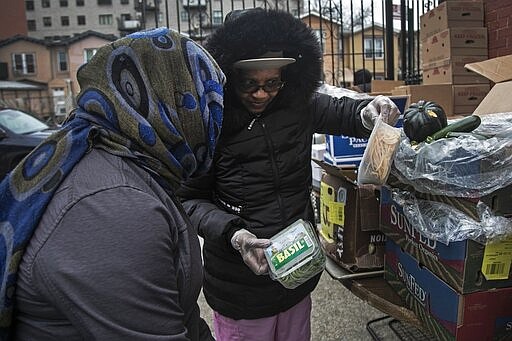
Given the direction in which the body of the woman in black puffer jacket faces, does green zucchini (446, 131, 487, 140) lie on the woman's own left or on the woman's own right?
on the woman's own left

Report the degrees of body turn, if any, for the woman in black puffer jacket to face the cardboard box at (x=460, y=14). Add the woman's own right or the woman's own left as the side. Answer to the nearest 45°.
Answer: approximately 135° to the woman's own left

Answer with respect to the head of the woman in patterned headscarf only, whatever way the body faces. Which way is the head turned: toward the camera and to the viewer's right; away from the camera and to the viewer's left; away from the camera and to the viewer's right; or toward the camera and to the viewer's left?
away from the camera and to the viewer's right

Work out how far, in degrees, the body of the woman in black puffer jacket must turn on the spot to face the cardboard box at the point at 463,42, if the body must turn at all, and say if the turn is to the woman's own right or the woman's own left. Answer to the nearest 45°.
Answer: approximately 135° to the woman's own left

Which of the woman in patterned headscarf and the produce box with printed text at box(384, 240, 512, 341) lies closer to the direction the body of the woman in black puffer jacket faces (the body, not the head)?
the woman in patterned headscarf

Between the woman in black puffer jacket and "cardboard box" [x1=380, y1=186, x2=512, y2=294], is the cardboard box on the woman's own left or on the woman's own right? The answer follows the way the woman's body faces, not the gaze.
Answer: on the woman's own left

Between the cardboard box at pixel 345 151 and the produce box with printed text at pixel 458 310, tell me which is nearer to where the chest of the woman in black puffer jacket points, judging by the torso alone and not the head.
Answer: the produce box with printed text

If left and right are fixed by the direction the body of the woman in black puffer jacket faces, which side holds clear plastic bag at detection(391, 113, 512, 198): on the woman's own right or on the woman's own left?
on the woman's own left

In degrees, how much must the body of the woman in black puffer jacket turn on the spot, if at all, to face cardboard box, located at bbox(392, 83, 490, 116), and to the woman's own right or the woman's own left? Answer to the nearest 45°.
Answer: approximately 135° to the woman's own left

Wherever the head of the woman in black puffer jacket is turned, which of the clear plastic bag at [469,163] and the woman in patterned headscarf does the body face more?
the woman in patterned headscarf
